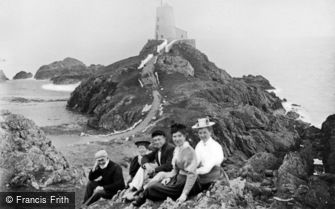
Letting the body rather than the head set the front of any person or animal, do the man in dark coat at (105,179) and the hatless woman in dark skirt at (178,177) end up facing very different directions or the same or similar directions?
same or similar directions

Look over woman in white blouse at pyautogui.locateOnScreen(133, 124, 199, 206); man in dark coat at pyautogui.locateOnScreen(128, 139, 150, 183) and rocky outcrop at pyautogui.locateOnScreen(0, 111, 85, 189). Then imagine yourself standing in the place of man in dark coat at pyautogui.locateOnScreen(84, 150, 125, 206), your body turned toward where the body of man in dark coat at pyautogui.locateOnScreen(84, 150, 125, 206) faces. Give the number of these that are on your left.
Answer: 2

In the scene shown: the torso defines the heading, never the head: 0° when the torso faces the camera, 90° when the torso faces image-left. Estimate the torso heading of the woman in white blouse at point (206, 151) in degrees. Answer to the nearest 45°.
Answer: approximately 45°

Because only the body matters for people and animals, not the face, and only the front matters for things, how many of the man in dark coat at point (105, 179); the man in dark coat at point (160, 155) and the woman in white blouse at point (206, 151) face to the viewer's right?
0

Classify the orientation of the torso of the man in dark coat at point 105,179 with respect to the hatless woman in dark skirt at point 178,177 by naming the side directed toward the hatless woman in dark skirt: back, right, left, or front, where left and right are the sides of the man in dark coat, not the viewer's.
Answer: left

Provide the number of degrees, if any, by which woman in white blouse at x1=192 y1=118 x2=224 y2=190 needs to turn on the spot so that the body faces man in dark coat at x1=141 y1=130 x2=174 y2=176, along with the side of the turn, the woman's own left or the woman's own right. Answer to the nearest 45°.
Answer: approximately 45° to the woman's own right

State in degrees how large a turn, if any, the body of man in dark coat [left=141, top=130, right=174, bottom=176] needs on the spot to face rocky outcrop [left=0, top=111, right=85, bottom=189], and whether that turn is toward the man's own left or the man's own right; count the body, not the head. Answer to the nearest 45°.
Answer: approximately 90° to the man's own right

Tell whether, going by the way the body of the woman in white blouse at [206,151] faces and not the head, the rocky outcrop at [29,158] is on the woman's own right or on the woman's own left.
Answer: on the woman's own right

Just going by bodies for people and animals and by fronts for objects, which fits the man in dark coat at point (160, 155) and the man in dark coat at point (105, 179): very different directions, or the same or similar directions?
same or similar directions

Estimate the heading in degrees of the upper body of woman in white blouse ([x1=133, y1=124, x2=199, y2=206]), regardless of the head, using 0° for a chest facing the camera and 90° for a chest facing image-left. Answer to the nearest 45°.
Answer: approximately 45°

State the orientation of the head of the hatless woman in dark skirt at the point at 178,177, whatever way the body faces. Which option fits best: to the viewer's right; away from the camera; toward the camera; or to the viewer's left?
toward the camera

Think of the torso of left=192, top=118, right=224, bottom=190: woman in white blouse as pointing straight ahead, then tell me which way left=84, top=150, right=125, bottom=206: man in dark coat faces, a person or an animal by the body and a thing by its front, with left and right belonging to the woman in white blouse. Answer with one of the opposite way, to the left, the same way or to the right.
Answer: the same way

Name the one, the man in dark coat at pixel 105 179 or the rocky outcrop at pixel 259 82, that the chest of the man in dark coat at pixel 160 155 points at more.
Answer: the man in dark coat
